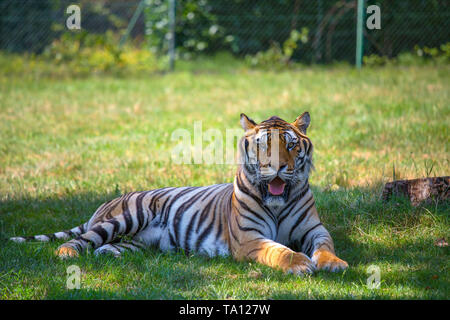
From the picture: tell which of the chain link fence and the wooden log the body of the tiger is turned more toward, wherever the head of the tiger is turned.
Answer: the wooden log

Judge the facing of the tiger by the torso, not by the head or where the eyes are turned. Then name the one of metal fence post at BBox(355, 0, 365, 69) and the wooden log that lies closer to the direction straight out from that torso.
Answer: the wooden log

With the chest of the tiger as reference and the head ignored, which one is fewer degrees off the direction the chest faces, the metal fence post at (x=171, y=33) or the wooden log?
the wooden log

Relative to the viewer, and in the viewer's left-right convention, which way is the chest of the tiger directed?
facing the viewer and to the right of the viewer

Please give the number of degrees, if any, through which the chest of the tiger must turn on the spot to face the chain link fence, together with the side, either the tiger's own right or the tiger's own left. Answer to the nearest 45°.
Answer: approximately 135° to the tiger's own left

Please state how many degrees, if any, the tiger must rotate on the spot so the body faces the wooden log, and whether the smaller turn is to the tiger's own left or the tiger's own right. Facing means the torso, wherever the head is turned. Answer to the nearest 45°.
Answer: approximately 45° to the tiger's own left

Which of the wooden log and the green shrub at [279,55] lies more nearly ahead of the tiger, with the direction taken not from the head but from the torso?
the wooden log

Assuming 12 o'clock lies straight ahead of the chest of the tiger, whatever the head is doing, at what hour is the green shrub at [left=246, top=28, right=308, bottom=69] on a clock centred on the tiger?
The green shrub is roughly at 8 o'clock from the tiger.

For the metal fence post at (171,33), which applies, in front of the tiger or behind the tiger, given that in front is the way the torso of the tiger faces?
behind
